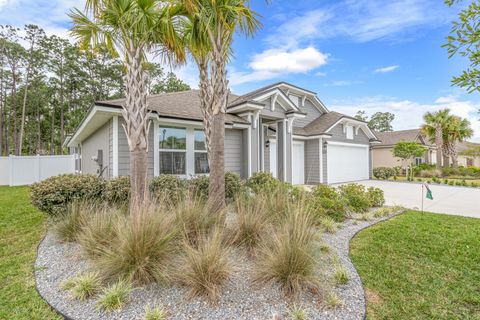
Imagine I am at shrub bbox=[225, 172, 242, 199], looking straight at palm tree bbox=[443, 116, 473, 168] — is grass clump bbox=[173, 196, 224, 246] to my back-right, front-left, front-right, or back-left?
back-right

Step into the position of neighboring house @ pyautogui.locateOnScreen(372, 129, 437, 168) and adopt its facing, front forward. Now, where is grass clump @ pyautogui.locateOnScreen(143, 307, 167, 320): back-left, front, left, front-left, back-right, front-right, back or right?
front-right

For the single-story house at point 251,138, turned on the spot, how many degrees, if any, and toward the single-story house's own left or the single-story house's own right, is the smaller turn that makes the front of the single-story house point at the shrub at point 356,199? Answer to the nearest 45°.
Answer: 0° — it already faces it

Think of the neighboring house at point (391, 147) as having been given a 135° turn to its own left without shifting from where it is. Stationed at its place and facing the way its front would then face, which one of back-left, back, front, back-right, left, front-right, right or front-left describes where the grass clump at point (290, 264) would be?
back

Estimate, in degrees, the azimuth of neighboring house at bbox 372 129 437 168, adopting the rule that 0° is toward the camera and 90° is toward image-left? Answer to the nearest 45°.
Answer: approximately 315°

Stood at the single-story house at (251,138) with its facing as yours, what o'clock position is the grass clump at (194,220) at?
The grass clump is roughly at 2 o'clock from the single-story house.

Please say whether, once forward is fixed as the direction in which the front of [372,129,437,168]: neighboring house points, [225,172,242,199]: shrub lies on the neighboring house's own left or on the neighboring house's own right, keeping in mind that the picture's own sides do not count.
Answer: on the neighboring house's own right

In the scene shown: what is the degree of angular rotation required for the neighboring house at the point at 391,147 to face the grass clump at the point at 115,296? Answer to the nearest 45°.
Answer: approximately 45° to its right

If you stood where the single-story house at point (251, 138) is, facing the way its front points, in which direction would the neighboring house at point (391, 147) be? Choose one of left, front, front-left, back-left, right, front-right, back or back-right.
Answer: left

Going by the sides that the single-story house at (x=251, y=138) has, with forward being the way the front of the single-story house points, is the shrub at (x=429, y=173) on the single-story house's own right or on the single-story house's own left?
on the single-story house's own left

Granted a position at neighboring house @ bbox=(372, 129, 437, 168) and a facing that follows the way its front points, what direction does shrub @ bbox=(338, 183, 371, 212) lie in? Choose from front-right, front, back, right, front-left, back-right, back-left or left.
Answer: front-right

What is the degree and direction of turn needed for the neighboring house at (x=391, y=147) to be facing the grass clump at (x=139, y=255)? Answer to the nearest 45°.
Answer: approximately 45° to its right

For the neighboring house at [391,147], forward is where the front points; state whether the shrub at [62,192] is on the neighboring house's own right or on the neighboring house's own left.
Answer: on the neighboring house's own right

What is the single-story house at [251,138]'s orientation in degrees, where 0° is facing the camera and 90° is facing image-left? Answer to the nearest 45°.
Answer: approximately 315°

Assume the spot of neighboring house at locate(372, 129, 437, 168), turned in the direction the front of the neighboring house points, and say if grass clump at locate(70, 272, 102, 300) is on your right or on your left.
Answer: on your right

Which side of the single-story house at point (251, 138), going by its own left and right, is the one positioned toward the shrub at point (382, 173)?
left

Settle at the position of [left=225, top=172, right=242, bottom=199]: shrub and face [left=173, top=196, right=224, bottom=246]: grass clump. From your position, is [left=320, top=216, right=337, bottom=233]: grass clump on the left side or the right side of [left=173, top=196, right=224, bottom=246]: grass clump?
left

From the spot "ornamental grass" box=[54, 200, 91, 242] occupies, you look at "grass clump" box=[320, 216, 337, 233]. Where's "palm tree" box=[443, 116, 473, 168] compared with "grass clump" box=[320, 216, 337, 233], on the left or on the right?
left

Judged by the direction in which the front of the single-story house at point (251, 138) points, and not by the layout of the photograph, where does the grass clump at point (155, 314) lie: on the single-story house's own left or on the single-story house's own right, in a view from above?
on the single-story house's own right
